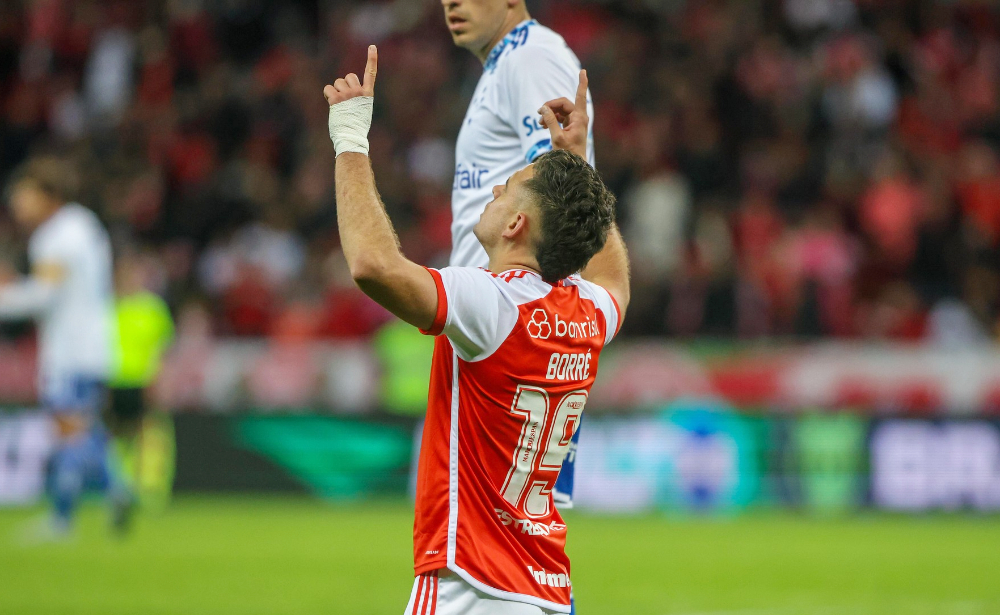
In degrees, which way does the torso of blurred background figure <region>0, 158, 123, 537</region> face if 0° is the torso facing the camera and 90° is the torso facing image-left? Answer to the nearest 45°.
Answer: approximately 90°

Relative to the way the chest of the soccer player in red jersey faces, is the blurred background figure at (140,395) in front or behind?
in front

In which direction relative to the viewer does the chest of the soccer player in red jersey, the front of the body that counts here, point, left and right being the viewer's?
facing away from the viewer and to the left of the viewer
